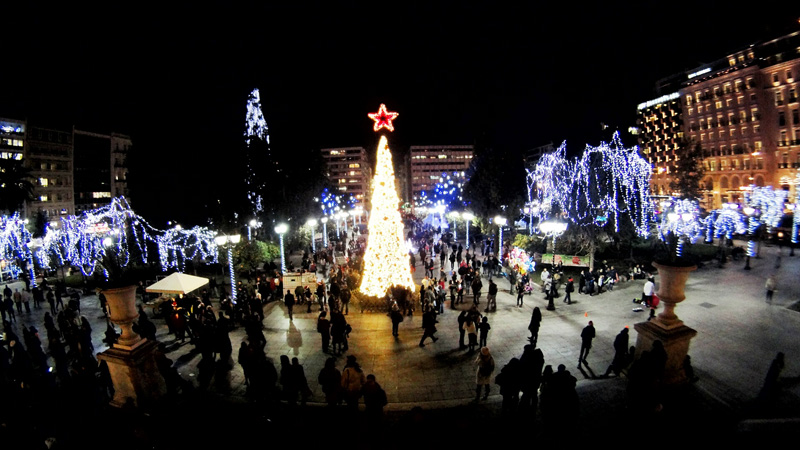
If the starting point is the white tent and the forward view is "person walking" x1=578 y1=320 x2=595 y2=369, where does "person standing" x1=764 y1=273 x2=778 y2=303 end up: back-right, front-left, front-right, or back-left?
front-left

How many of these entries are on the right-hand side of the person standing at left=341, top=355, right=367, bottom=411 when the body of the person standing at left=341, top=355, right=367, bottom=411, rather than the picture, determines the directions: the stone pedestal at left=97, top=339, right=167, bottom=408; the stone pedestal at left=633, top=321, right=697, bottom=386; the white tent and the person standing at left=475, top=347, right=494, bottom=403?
2

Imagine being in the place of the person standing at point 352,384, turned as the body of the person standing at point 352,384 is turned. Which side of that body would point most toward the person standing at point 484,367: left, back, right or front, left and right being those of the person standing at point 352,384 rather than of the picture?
right

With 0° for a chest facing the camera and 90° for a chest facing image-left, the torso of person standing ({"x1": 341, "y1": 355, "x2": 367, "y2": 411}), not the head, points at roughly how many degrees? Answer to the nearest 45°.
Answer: approximately 180°

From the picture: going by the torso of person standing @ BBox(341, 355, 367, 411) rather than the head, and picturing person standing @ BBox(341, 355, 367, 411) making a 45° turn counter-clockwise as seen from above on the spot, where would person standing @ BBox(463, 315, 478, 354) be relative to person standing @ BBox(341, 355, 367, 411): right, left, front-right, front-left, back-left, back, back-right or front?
right

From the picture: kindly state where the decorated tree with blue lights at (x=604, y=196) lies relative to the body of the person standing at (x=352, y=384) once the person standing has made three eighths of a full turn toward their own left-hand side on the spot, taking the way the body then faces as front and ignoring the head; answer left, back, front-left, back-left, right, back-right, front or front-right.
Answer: back

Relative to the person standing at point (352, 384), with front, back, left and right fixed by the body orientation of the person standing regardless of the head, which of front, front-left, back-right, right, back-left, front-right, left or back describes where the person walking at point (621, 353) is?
right

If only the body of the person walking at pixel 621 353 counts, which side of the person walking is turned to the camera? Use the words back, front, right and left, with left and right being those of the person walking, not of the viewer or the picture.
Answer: right

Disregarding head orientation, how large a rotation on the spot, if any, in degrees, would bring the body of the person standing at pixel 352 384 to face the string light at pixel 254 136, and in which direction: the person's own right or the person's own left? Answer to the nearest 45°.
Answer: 0° — they already face it

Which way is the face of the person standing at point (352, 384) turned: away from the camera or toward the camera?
away from the camera

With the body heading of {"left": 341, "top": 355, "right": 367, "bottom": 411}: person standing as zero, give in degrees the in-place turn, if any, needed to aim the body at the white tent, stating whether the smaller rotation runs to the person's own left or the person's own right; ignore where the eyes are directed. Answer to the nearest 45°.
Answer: approximately 45° to the person's own left
